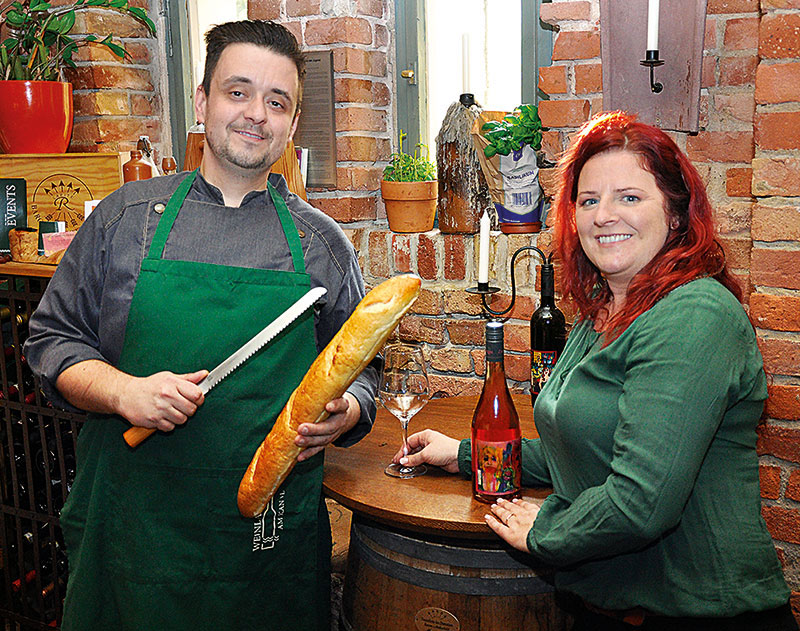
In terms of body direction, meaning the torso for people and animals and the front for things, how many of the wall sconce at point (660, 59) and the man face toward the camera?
2

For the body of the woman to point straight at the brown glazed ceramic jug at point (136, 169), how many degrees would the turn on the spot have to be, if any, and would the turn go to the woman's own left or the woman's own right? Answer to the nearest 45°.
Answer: approximately 90° to the woman's own right

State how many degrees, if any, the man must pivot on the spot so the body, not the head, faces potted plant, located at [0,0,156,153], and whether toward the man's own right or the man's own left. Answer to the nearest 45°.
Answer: approximately 180°

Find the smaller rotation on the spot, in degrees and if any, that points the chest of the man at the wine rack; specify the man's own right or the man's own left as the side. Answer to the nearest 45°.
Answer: approximately 135° to the man's own right

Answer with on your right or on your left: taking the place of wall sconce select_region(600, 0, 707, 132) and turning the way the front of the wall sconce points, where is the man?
on your right

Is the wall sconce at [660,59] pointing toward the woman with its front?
yes

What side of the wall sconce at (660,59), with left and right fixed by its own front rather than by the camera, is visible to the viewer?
front

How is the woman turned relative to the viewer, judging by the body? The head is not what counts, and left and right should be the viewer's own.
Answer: facing the viewer and to the left of the viewer

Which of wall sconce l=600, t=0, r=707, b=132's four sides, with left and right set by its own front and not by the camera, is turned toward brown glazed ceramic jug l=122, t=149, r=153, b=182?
right
